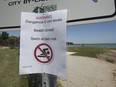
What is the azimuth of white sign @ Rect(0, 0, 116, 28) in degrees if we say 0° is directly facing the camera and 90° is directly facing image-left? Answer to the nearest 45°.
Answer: approximately 0°
